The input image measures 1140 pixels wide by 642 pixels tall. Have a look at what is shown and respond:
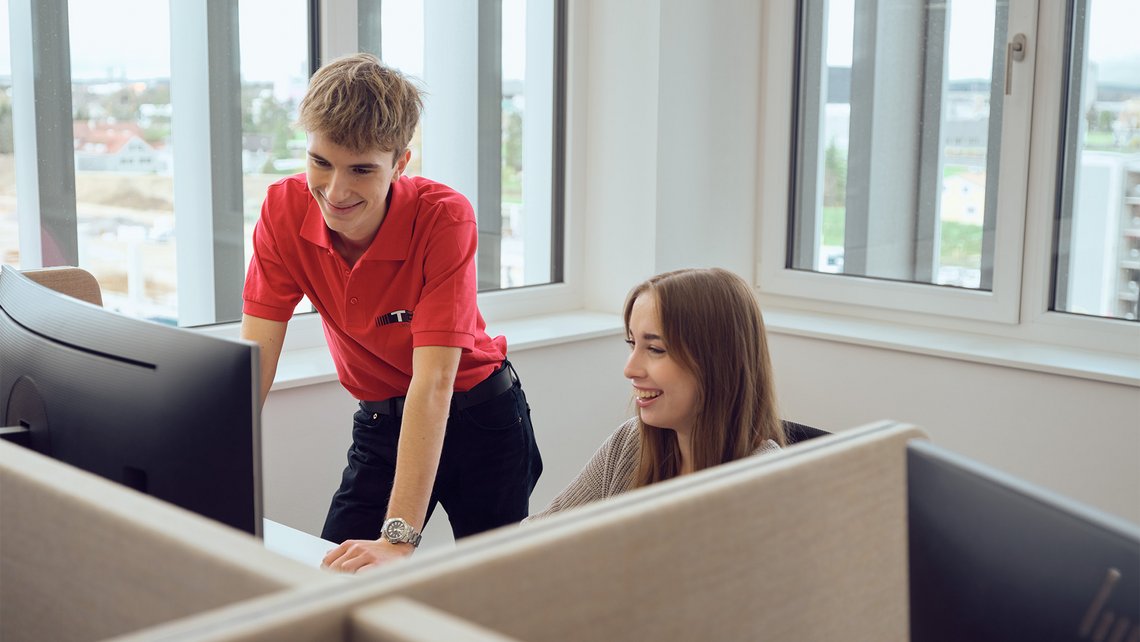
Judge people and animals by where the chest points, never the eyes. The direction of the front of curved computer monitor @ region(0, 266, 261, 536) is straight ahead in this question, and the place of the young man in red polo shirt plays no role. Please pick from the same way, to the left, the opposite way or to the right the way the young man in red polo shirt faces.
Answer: the opposite way

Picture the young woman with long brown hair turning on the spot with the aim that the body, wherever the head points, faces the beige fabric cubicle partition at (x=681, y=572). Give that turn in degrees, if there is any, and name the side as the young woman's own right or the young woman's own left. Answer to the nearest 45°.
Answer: approximately 45° to the young woman's own left

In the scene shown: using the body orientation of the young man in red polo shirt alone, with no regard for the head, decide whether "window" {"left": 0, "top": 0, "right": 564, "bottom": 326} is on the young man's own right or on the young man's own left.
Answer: on the young man's own right

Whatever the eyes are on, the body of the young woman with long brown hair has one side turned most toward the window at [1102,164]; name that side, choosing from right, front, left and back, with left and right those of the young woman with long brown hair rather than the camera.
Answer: back

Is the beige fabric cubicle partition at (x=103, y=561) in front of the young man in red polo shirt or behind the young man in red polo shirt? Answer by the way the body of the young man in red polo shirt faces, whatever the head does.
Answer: in front

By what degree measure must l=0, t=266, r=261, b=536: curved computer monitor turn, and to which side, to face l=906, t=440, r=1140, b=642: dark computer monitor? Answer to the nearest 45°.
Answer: approximately 90° to its right

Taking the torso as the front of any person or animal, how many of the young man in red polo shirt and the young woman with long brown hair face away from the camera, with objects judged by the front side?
0

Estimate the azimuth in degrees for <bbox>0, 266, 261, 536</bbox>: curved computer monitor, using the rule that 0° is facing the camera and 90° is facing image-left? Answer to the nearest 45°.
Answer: approximately 225°

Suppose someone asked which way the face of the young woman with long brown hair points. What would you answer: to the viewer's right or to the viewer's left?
to the viewer's left

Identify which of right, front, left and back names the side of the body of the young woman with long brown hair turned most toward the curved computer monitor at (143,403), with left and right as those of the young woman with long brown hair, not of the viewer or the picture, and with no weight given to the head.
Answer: front
